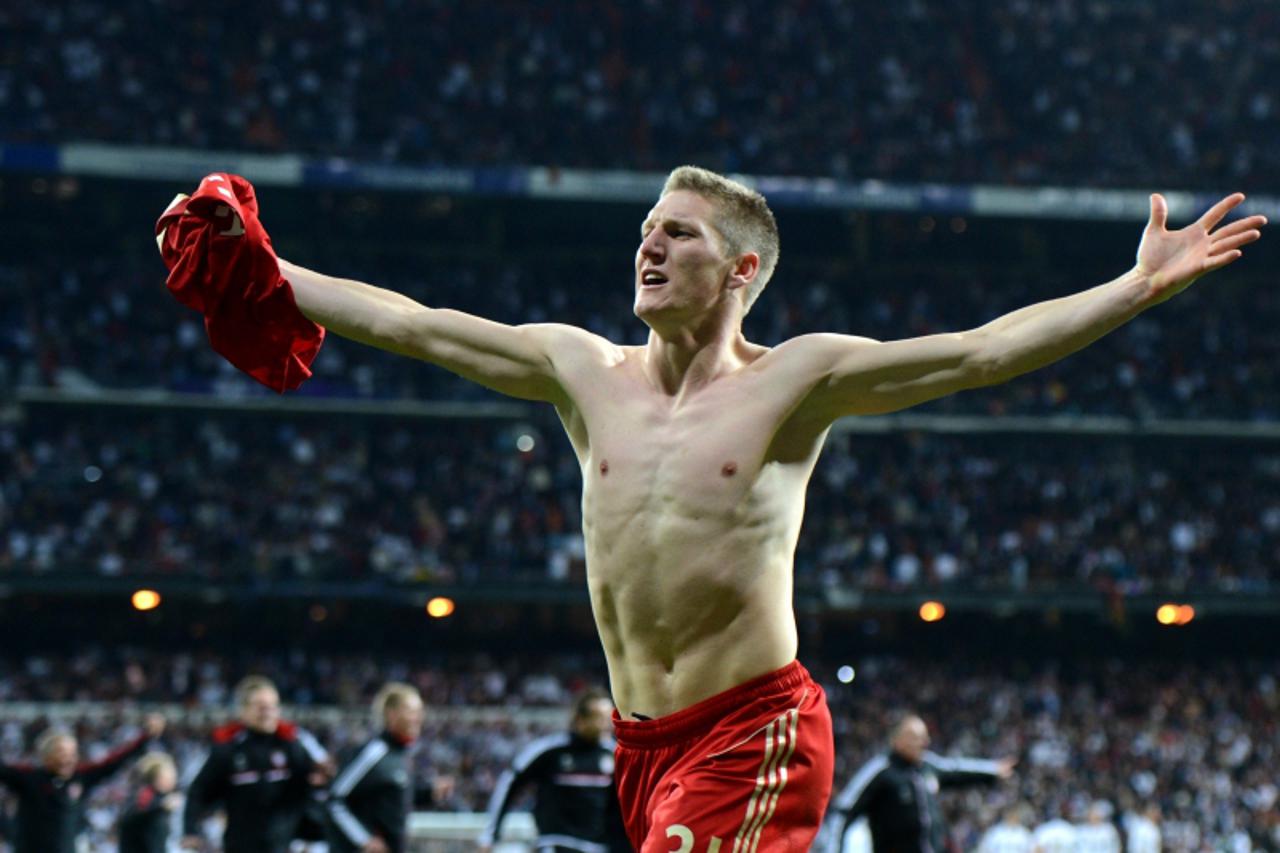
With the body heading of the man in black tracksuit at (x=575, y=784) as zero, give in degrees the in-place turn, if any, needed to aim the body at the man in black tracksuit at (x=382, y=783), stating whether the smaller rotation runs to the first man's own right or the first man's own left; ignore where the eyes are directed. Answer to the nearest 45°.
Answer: approximately 135° to the first man's own right

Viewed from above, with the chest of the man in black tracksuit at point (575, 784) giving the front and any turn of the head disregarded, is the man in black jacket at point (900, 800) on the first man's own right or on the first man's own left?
on the first man's own left

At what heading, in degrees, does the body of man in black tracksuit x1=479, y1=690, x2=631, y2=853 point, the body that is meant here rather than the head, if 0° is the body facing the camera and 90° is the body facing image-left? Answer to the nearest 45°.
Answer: approximately 315°

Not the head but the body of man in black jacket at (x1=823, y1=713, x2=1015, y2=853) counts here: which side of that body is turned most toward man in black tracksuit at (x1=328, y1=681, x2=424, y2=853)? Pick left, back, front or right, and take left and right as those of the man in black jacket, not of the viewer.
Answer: right

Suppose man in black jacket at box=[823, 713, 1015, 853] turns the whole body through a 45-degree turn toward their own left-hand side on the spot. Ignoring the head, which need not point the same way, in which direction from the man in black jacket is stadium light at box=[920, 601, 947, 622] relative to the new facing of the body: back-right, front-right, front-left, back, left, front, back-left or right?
left

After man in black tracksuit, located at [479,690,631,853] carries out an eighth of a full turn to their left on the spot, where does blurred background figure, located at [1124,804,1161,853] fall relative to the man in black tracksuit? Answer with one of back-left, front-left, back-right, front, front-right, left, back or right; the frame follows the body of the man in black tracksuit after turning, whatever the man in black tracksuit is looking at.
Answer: front-left

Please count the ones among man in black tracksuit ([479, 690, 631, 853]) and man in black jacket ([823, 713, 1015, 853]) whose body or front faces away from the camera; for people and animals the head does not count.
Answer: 0

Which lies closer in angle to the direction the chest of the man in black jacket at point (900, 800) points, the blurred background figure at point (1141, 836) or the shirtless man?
the shirtless man
